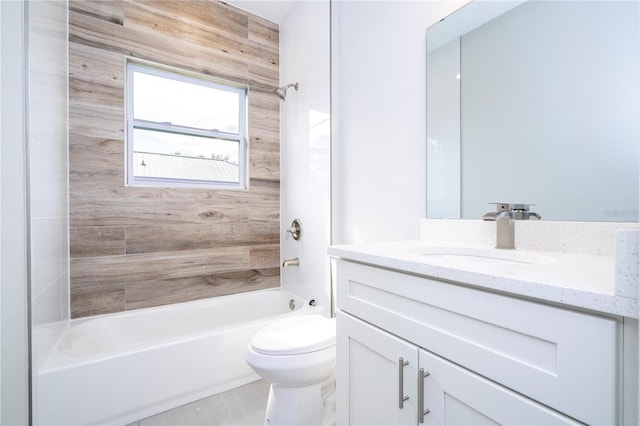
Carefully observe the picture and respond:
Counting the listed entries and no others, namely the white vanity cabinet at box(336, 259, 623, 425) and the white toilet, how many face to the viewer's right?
0

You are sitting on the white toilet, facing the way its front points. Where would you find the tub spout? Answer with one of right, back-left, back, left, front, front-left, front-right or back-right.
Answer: back-right

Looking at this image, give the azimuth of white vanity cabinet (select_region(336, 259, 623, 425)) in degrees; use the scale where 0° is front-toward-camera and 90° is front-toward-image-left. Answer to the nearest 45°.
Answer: approximately 45°

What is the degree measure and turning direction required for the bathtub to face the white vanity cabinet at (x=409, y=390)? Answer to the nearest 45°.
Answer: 0° — it already faces it

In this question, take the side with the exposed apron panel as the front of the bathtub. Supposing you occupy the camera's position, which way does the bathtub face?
facing the viewer and to the right of the viewer

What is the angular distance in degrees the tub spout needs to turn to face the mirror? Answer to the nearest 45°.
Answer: approximately 90° to its left

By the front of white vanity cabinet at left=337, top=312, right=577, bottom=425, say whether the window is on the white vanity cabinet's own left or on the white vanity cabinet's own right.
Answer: on the white vanity cabinet's own right

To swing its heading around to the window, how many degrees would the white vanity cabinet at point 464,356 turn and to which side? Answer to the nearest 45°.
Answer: approximately 45° to its right

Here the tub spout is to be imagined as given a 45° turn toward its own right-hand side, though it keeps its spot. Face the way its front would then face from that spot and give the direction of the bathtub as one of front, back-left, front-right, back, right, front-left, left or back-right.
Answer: front-left

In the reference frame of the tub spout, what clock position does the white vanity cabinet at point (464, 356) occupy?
The white vanity cabinet is roughly at 10 o'clock from the tub spout.
